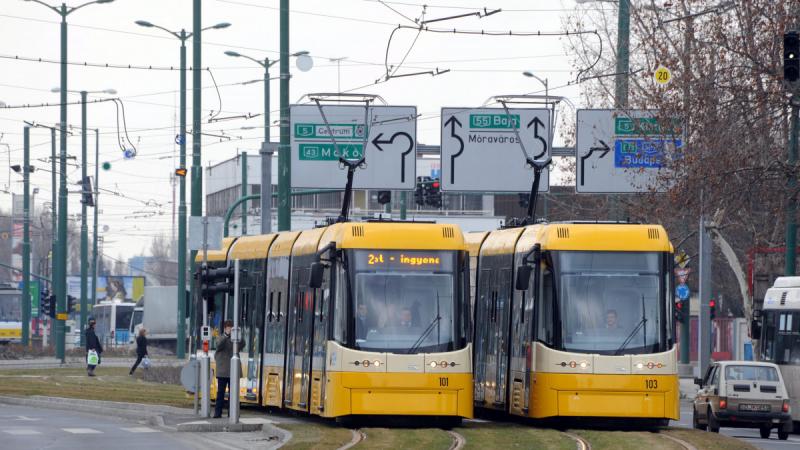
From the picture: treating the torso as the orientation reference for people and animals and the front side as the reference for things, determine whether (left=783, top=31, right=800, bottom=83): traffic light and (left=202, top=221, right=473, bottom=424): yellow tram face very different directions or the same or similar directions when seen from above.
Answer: same or similar directions

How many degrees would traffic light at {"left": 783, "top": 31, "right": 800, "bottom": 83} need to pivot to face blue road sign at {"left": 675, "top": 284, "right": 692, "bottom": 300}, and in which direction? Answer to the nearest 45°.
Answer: approximately 180°

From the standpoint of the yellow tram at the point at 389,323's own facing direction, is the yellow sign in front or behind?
behind

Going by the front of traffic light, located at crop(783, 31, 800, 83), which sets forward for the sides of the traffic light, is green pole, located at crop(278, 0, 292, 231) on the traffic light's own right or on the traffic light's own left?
on the traffic light's own right

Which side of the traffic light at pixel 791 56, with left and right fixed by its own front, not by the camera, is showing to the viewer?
front

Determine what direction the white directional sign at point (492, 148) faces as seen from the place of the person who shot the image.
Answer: facing the viewer

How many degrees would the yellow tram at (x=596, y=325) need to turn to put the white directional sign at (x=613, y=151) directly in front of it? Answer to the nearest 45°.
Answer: approximately 180°

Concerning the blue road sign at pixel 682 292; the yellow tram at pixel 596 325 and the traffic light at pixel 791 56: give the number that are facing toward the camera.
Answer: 3

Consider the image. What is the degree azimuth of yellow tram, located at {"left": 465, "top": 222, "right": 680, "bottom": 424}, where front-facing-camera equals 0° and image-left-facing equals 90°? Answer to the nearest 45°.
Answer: approximately 0°

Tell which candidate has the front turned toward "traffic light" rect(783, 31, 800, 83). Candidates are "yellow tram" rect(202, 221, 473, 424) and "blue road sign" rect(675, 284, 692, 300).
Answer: the blue road sign

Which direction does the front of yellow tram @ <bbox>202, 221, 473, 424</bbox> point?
toward the camera
